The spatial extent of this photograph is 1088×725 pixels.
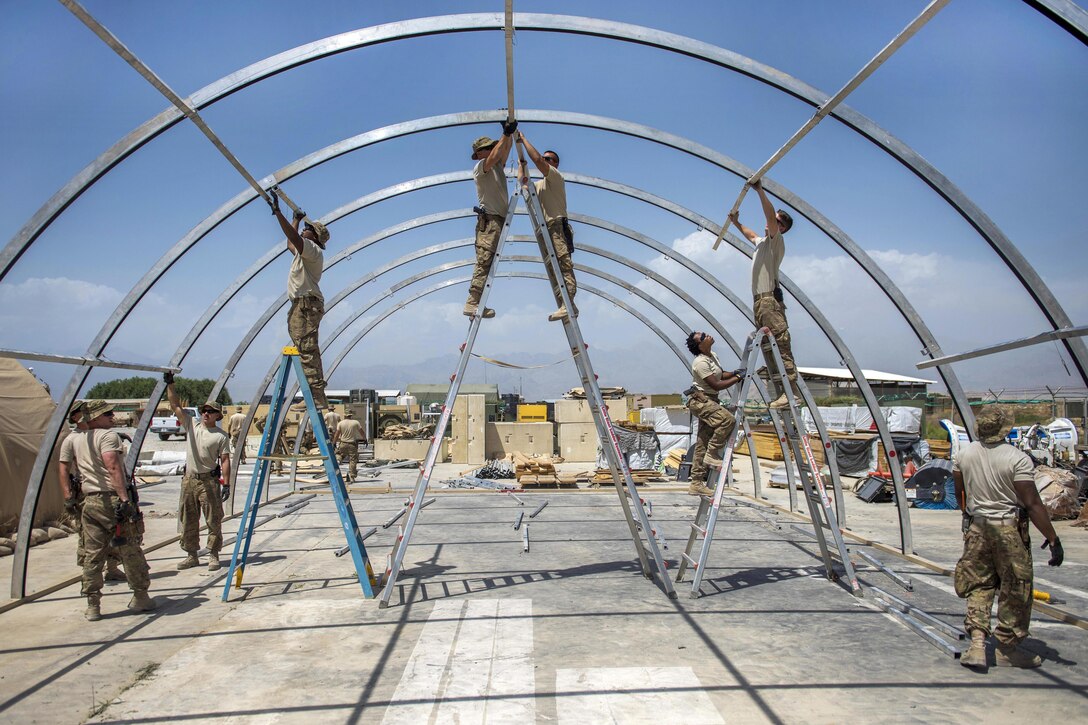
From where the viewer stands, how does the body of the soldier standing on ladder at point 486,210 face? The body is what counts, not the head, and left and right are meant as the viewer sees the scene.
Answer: facing to the right of the viewer

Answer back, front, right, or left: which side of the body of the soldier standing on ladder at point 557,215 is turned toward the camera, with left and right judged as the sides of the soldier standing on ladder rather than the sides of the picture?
left

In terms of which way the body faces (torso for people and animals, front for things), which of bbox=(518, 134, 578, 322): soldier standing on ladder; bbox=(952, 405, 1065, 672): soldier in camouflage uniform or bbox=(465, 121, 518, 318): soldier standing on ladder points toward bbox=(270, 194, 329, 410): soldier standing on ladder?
bbox=(518, 134, 578, 322): soldier standing on ladder

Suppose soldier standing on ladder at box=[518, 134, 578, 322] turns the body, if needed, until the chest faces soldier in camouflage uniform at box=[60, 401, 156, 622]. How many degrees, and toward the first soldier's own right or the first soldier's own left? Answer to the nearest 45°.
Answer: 0° — they already face them

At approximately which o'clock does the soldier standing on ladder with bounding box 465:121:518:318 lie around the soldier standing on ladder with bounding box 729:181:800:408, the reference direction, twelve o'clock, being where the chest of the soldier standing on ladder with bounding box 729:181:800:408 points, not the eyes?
the soldier standing on ladder with bounding box 465:121:518:318 is roughly at 11 o'clock from the soldier standing on ladder with bounding box 729:181:800:408.

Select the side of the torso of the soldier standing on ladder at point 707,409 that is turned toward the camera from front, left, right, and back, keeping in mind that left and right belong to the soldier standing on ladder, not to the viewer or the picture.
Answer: right

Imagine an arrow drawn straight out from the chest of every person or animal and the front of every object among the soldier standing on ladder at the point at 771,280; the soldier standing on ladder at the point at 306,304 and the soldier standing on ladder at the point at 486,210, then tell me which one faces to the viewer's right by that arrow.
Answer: the soldier standing on ladder at the point at 486,210

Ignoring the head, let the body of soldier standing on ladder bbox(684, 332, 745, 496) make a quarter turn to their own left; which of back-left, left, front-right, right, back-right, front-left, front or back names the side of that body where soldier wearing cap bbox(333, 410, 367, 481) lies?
front-left

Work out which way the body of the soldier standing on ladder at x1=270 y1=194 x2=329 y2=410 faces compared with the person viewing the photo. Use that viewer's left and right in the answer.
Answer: facing to the left of the viewer

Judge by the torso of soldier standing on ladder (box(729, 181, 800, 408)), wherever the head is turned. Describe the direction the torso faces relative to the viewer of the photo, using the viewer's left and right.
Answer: facing to the left of the viewer

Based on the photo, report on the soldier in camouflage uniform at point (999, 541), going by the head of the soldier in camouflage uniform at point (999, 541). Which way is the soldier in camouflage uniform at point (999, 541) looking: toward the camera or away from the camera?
away from the camera

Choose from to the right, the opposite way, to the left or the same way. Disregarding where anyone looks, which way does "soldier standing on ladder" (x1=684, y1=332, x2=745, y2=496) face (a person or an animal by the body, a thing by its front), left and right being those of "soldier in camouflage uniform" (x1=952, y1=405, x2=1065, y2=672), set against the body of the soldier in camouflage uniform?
to the right

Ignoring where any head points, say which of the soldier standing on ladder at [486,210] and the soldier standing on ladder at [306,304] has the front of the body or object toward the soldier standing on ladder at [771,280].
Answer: the soldier standing on ladder at [486,210]

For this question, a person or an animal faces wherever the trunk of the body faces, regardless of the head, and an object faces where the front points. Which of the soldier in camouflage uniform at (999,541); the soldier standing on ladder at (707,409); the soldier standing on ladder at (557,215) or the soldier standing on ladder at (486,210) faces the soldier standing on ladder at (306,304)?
the soldier standing on ladder at (557,215)

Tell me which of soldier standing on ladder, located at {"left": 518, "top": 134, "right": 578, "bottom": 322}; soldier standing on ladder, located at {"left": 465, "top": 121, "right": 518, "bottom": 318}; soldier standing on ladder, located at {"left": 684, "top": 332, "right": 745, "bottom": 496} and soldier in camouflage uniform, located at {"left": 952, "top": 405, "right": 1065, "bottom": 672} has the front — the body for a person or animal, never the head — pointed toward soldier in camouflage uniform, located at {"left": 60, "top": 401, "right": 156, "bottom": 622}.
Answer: soldier standing on ladder, located at {"left": 518, "top": 134, "right": 578, "bottom": 322}
